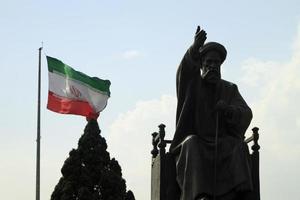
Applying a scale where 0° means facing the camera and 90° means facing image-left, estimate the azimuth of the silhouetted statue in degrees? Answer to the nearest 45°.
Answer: approximately 0°

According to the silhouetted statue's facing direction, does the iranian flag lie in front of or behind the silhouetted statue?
behind
